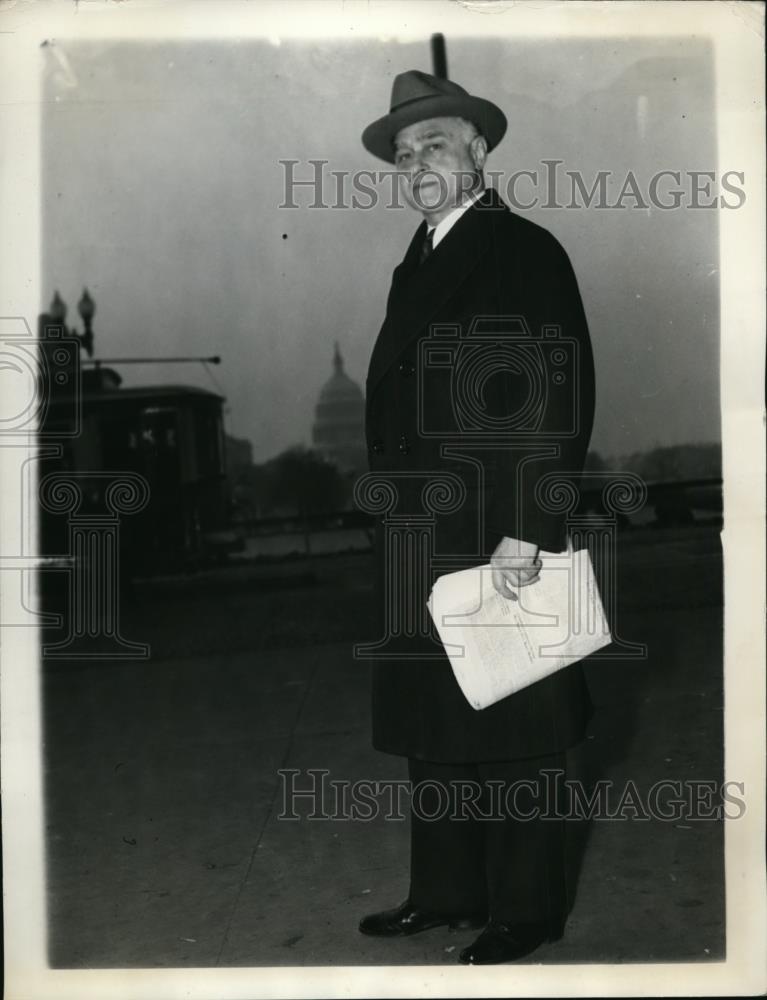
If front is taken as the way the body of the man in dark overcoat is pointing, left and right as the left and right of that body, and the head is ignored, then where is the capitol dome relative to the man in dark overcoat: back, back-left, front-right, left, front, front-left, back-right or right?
back-right

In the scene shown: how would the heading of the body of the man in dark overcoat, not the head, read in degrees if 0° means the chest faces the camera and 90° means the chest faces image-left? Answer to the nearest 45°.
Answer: approximately 45°
